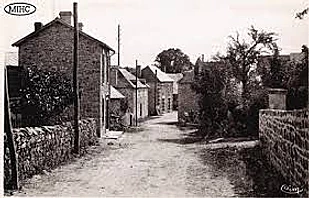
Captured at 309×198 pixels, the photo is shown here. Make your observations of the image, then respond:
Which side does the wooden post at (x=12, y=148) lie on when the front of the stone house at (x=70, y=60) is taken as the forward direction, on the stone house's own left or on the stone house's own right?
on the stone house's own right

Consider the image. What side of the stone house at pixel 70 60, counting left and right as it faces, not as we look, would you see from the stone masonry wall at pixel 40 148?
right

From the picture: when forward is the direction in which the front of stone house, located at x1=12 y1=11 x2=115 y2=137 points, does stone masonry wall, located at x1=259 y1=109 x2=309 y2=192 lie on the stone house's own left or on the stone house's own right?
on the stone house's own right

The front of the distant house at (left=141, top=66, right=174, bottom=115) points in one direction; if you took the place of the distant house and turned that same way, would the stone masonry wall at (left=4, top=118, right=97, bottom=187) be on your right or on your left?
on your right

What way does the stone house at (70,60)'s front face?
to the viewer's right

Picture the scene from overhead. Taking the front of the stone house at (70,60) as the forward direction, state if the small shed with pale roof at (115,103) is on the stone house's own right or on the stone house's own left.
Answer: on the stone house's own left

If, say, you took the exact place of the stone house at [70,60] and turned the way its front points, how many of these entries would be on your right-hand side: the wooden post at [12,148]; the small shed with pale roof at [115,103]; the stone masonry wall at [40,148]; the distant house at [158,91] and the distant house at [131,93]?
2

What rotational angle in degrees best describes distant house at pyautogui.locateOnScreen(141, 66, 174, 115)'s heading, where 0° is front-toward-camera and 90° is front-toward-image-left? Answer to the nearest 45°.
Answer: approximately 315°
